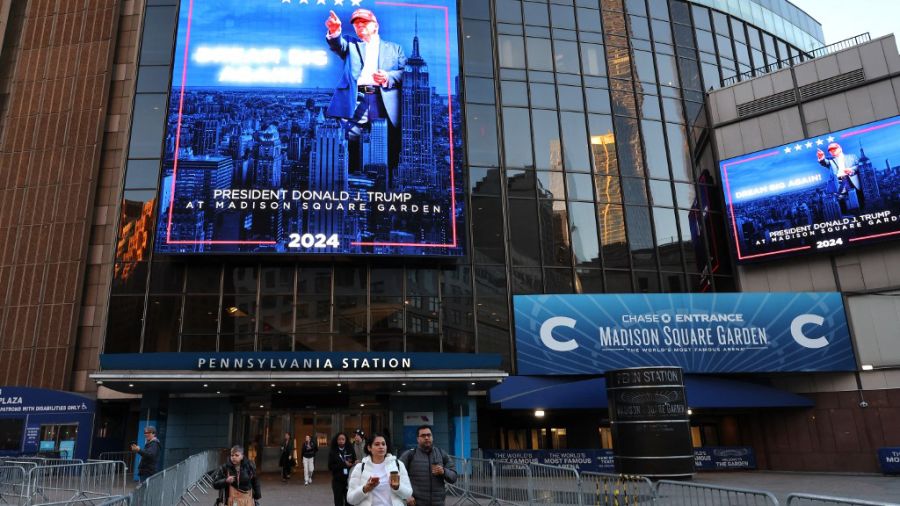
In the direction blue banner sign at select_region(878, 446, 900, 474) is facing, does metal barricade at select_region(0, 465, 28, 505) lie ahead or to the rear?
ahead

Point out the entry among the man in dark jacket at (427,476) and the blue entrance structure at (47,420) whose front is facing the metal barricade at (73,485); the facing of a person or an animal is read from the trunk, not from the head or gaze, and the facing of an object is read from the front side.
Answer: the blue entrance structure

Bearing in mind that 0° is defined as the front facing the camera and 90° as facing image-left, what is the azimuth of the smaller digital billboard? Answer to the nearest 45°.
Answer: approximately 45°

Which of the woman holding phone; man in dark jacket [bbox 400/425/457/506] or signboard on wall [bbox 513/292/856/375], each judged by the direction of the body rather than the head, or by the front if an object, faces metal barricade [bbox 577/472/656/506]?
the signboard on wall

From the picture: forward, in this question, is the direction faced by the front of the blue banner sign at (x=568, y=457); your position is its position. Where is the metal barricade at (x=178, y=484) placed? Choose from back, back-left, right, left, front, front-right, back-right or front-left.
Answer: front-right

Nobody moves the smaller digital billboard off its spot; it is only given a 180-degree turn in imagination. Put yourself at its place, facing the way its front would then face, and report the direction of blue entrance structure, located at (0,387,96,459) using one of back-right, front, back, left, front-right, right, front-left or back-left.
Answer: back

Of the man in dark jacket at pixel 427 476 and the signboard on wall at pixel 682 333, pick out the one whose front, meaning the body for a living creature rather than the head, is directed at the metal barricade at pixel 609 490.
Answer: the signboard on wall
